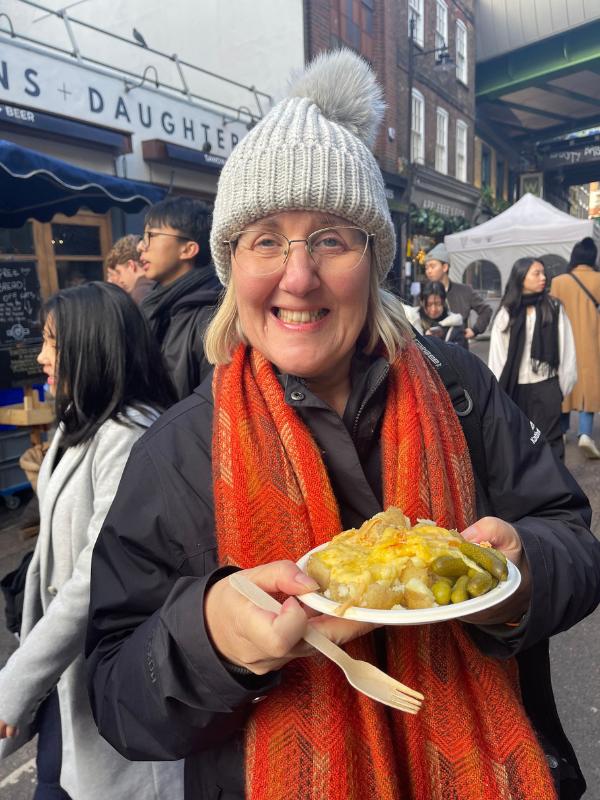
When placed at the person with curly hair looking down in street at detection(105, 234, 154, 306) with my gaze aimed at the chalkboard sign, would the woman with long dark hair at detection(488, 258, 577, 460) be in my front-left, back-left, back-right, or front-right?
back-right

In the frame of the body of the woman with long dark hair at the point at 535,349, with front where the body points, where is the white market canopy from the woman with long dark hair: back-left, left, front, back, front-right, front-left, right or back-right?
back

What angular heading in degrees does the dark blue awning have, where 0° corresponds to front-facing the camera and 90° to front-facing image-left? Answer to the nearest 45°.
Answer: approximately 315°

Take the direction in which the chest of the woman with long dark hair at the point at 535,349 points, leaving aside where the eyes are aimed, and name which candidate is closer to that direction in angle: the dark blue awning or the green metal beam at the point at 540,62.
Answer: the dark blue awning

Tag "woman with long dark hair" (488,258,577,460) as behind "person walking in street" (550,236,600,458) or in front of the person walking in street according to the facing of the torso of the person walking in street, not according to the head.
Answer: behind

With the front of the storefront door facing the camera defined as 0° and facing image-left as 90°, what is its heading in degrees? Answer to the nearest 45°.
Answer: approximately 315°

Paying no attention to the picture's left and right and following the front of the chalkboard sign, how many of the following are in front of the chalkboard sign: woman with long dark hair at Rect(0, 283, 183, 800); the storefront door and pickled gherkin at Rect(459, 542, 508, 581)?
2

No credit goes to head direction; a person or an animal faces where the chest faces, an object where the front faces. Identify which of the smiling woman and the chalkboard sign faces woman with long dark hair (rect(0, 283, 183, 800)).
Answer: the chalkboard sign

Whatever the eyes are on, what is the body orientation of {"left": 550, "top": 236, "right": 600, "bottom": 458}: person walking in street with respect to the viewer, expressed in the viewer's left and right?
facing away from the viewer
